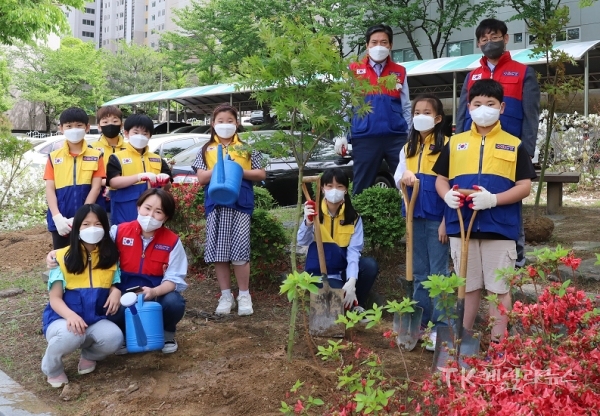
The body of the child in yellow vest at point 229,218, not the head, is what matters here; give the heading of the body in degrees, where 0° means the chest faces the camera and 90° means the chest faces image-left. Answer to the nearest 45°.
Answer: approximately 0°

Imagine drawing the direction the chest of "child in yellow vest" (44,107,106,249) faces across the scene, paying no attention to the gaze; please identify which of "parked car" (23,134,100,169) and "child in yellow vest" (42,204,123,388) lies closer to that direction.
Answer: the child in yellow vest

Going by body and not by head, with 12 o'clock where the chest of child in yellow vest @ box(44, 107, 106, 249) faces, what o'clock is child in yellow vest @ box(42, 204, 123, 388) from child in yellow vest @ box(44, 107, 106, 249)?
child in yellow vest @ box(42, 204, 123, 388) is roughly at 12 o'clock from child in yellow vest @ box(44, 107, 106, 249).

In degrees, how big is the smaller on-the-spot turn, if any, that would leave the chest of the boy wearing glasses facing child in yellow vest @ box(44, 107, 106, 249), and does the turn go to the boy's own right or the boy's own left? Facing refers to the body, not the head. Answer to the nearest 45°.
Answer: approximately 90° to the boy's own right

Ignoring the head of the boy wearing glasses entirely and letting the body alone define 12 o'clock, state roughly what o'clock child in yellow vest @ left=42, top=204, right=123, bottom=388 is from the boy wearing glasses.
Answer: The child in yellow vest is roughly at 2 o'clock from the boy wearing glasses.

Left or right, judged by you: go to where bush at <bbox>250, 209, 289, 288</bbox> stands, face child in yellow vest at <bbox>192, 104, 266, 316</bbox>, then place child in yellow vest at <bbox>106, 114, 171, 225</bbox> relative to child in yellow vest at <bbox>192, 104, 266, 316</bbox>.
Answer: right

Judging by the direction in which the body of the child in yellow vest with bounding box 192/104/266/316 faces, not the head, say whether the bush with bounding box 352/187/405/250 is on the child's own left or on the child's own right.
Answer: on the child's own left

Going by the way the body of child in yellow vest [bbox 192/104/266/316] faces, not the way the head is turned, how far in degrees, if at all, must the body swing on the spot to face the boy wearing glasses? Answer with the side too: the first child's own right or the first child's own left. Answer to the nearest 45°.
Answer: approximately 90° to the first child's own left

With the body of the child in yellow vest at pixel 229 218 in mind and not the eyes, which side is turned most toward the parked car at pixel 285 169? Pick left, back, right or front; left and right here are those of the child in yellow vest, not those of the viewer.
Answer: back
